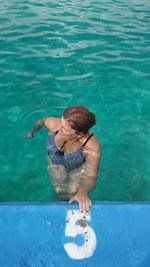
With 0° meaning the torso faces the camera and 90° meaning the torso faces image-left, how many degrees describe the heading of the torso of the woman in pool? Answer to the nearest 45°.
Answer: approximately 45°

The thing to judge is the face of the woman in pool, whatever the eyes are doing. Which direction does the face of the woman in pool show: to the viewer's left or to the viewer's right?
to the viewer's left
